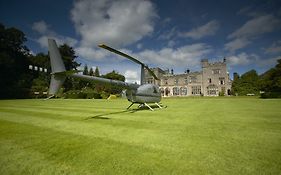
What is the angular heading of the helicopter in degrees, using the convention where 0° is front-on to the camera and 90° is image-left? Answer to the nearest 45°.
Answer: approximately 225°

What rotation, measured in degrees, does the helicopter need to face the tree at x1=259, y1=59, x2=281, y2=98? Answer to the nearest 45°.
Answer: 0° — it already faces it
